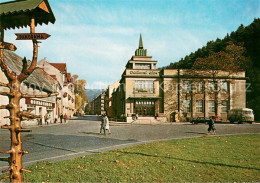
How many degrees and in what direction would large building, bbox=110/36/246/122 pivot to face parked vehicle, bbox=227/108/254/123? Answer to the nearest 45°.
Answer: approximately 45° to its left

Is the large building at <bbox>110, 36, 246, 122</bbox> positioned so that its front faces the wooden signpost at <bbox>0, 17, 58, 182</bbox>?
yes

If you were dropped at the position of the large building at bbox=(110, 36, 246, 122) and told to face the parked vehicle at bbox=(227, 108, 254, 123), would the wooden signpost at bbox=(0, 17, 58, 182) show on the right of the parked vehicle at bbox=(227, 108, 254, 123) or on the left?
right

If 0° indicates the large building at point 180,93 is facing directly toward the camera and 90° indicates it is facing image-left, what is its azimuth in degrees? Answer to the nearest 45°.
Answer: approximately 0°

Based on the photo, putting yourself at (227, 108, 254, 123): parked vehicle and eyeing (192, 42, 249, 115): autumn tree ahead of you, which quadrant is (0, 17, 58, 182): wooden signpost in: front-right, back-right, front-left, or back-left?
back-left
